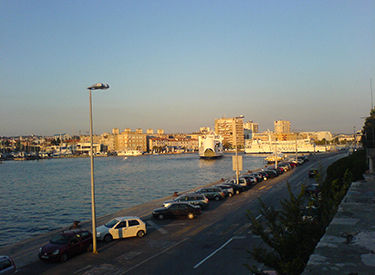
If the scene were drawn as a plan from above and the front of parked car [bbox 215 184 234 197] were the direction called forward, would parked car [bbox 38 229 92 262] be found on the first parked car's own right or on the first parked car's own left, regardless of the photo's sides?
on the first parked car's own left

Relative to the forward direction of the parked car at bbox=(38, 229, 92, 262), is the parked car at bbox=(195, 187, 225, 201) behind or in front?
behind

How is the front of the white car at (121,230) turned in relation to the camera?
facing the viewer and to the left of the viewer

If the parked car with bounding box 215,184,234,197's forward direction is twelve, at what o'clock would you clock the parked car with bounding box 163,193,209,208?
the parked car with bounding box 163,193,209,208 is roughly at 10 o'clock from the parked car with bounding box 215,184,234,197.

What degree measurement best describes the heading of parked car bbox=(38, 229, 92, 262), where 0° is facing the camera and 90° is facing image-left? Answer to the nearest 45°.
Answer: approximately 45°

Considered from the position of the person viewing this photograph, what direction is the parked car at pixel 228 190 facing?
facing to the left of the viewer

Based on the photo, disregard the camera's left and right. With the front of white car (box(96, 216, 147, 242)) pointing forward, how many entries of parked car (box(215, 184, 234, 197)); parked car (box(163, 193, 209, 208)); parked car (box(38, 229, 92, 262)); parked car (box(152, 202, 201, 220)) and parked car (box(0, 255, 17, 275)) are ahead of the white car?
2

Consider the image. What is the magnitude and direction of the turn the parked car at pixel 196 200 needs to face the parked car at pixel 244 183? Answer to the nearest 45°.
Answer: approximately 135° to its right

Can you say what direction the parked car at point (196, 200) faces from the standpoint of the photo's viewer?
facing to the left of the viewer

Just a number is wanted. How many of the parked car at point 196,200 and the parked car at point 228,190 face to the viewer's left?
2
